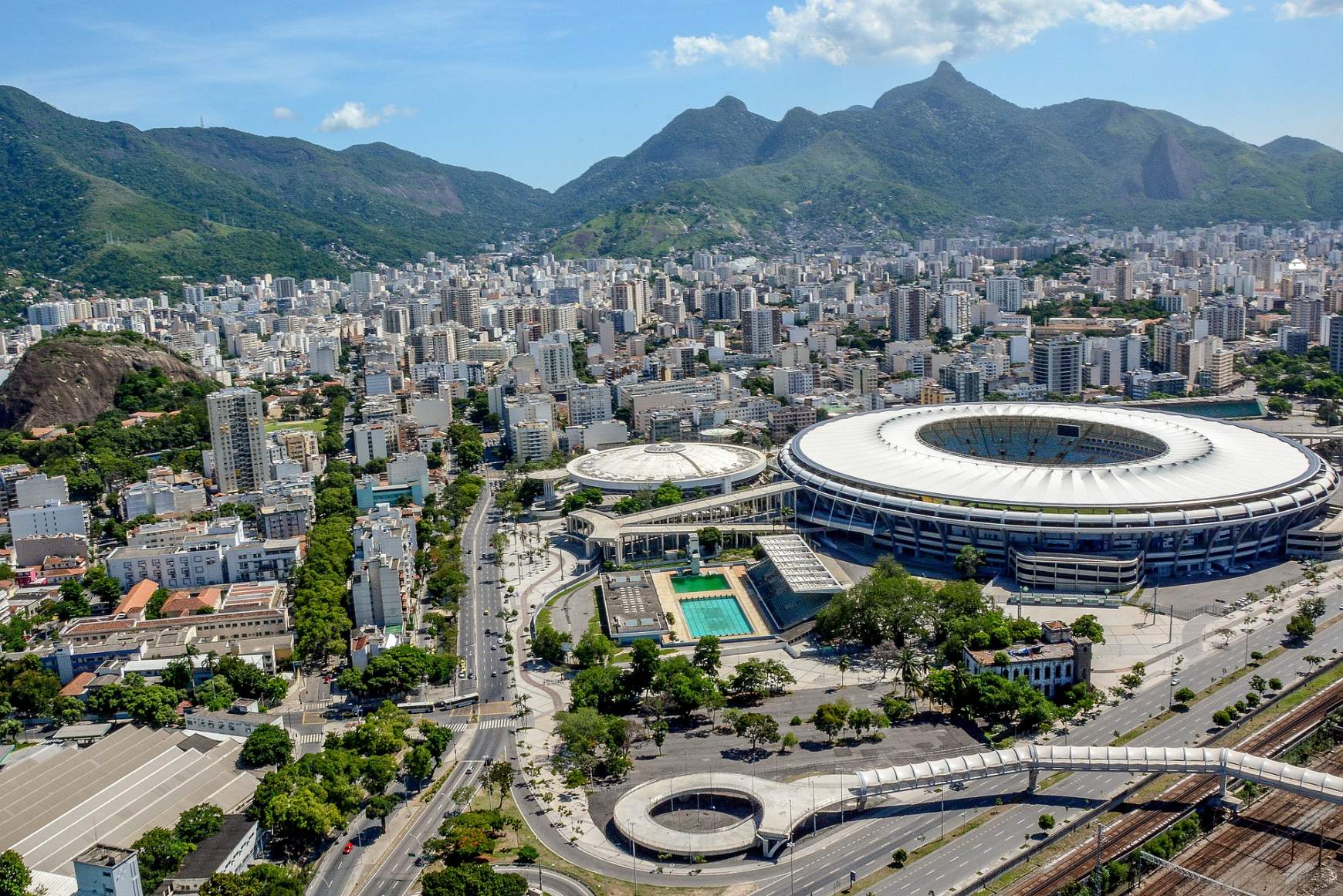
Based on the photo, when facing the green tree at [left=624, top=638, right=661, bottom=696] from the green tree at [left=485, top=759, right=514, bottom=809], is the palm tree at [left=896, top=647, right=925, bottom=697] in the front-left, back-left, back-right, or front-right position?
front-right

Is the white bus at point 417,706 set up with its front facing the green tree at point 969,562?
no

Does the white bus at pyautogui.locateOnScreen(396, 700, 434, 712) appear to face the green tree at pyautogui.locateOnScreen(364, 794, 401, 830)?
no

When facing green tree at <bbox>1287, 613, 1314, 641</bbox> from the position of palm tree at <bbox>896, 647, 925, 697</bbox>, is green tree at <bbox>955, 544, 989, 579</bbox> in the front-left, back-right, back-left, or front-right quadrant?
front-left
